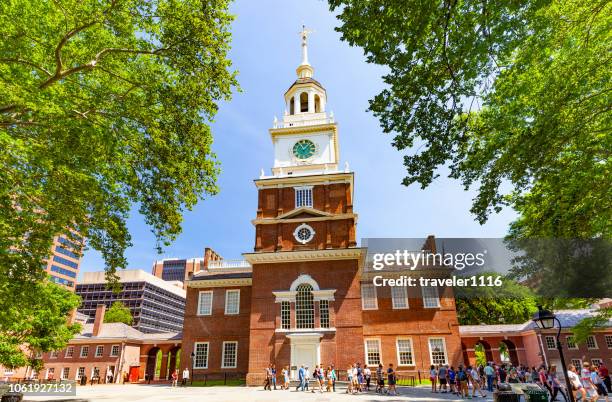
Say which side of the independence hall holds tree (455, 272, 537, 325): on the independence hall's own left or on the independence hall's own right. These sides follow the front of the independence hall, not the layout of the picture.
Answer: on the independence hall's own left

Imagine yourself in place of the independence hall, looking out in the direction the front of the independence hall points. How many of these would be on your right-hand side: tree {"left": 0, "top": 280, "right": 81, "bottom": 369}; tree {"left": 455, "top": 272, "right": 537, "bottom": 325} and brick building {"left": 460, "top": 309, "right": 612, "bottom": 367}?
1

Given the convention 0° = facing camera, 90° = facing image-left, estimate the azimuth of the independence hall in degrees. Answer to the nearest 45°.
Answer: approximately 0°

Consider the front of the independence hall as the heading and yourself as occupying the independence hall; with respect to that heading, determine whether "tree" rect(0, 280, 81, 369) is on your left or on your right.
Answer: on your right

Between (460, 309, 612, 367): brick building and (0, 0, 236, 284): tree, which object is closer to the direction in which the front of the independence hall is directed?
the tree

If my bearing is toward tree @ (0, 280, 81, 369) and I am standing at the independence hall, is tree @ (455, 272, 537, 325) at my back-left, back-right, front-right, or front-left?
back-right

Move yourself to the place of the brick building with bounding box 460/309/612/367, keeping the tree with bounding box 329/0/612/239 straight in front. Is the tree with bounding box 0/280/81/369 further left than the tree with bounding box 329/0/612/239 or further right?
right

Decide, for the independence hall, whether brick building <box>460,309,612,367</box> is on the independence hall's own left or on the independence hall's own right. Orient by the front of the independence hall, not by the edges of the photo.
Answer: on the independence hall's own left

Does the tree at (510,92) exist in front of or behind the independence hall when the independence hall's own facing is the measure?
in front

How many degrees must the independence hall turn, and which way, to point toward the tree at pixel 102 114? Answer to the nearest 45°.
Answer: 0° — it already faces it
